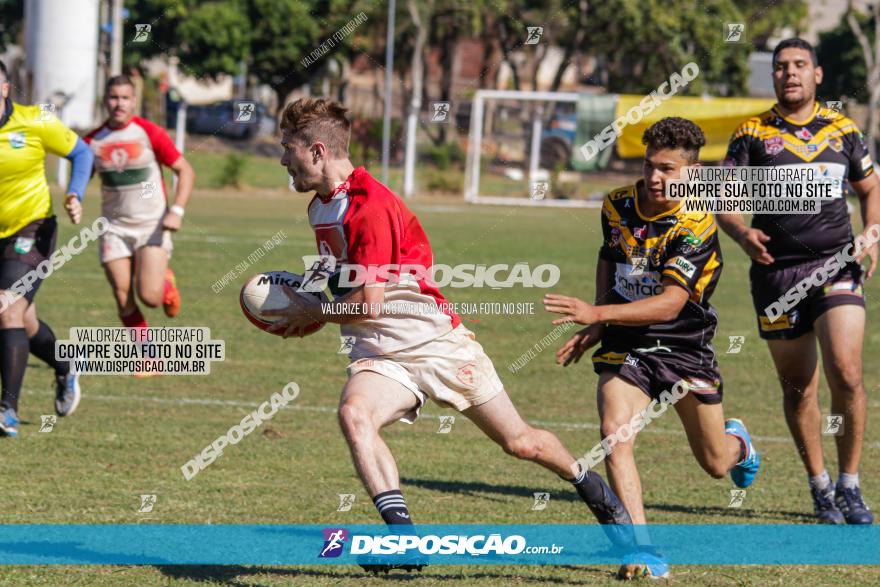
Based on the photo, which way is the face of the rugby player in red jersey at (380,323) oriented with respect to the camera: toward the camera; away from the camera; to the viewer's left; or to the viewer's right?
to the viewer's left

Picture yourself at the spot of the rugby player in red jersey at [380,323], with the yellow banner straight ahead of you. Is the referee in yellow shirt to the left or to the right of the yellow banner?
left

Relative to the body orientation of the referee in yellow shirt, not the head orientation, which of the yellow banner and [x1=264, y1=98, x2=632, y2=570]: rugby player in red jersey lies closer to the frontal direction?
the rugby player in red jersey

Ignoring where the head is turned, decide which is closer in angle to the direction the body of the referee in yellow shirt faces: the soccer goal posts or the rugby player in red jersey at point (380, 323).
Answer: the rugby player in red jersey
